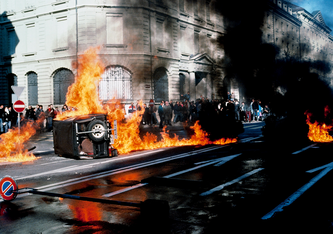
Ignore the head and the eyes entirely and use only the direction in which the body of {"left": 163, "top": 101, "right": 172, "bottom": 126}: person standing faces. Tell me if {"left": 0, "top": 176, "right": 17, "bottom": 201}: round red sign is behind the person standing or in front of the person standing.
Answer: in front

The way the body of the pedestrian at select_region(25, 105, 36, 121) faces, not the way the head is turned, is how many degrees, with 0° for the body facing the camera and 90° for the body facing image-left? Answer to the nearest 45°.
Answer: approximately 0°

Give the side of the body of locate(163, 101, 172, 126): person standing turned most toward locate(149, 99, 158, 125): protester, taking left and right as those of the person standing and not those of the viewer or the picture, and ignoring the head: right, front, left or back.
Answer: right

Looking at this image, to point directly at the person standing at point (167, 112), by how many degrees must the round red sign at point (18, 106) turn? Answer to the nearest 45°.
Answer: approximately 135° to its left

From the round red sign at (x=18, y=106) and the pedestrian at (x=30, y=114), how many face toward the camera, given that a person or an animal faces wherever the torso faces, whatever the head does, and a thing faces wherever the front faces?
2

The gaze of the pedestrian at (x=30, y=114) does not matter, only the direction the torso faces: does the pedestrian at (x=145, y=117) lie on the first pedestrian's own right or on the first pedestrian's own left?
on the first pedestrian's own left

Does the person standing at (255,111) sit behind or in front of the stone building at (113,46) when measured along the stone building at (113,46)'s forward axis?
in front

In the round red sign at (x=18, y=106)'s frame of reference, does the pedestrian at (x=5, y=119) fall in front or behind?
behind

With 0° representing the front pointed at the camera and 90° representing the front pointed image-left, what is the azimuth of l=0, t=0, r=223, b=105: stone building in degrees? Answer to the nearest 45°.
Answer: approximately 315°

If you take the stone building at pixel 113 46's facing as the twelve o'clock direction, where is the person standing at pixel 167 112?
The person standing is roughly at 12 o'clock from the stone building.

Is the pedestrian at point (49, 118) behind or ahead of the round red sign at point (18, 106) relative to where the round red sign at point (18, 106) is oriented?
behind
